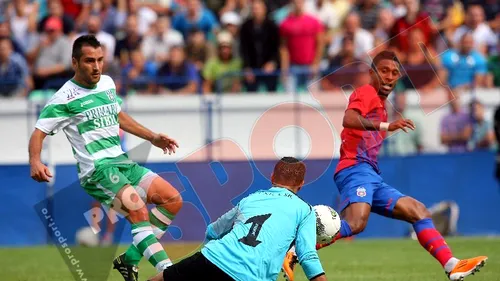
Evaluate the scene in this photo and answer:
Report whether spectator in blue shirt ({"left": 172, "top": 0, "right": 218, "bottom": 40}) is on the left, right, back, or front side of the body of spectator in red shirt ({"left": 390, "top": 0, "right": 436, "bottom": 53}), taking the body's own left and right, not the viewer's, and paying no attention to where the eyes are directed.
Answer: right

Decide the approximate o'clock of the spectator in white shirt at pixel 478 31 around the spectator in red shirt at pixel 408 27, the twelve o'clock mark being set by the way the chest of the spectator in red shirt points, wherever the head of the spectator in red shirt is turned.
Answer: The spectator in white shirt is roughly at 8 o'clock from the spectator in red shirt.

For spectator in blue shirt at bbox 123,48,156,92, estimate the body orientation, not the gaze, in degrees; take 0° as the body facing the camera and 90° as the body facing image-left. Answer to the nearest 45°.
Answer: approximately 0°

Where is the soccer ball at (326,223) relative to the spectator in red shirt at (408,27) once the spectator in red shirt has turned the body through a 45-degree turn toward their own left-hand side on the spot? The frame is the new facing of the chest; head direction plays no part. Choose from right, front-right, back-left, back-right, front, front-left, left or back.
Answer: front-right

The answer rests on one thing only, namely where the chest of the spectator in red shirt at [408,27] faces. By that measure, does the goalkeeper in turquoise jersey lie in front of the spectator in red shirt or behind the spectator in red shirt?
in front

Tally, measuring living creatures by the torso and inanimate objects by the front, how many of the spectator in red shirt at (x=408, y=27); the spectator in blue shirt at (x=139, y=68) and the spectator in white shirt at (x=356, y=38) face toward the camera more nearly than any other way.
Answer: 3
